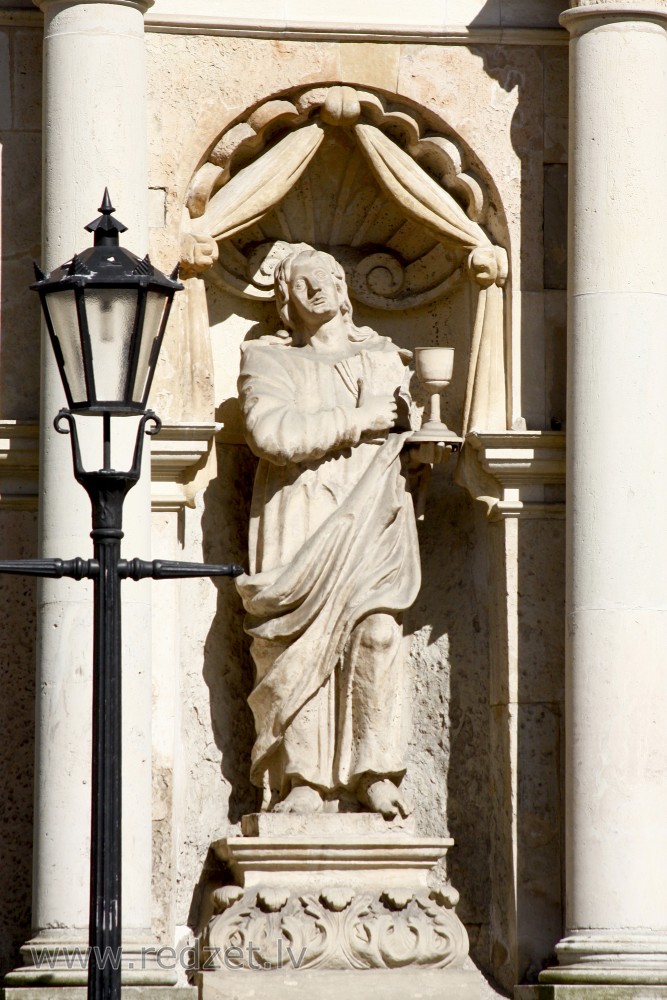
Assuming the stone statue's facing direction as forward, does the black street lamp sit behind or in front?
in front

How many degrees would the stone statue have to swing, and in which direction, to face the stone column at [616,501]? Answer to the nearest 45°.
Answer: approximately 90° to its left

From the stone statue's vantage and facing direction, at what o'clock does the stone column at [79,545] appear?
The stone column is roughly at 2 o'clock from the stone statue.

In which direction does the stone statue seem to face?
toward the camera

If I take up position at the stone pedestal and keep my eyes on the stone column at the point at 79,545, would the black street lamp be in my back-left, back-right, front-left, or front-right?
front-left

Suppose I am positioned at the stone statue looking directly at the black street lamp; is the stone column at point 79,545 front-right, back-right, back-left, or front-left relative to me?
front-right
